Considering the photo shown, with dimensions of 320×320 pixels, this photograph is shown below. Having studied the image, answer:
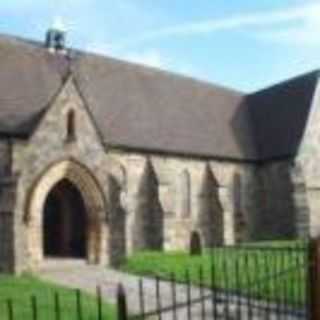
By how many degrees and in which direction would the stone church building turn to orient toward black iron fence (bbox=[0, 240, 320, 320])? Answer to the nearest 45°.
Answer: approximately 45° to its right

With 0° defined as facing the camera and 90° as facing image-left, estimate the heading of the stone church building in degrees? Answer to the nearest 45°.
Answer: approximately 315°
